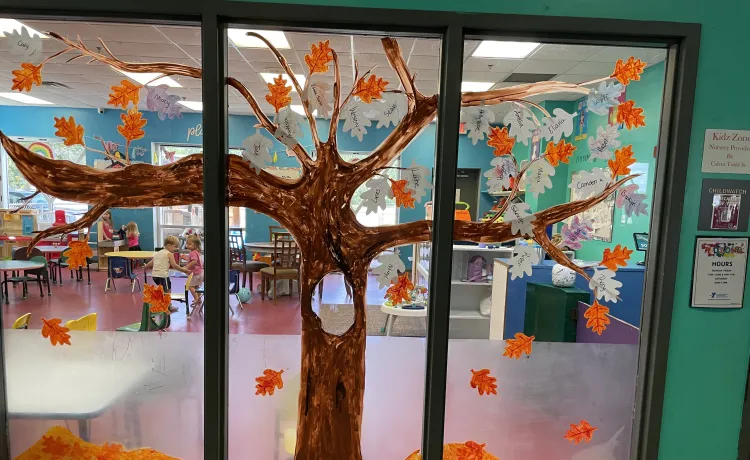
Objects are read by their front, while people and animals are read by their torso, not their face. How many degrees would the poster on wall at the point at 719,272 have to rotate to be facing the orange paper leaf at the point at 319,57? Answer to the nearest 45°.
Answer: approximately 45° to its right

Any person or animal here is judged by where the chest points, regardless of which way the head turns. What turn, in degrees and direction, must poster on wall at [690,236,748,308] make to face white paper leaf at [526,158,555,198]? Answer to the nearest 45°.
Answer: approximately 45° to its right

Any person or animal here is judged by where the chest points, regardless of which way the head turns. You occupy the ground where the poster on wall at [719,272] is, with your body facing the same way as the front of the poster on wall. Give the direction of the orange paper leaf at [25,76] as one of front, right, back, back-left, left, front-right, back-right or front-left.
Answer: front-right

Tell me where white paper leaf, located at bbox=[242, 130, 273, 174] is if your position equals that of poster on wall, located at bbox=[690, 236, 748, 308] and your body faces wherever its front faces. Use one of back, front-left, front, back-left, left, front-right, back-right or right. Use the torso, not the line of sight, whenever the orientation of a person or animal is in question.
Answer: front-right

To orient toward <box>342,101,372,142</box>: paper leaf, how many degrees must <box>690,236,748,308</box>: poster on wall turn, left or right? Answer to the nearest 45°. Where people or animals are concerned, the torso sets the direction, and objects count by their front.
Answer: approximately 45° to its right

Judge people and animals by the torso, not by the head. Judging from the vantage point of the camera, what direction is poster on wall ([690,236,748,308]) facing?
facing the viewer
